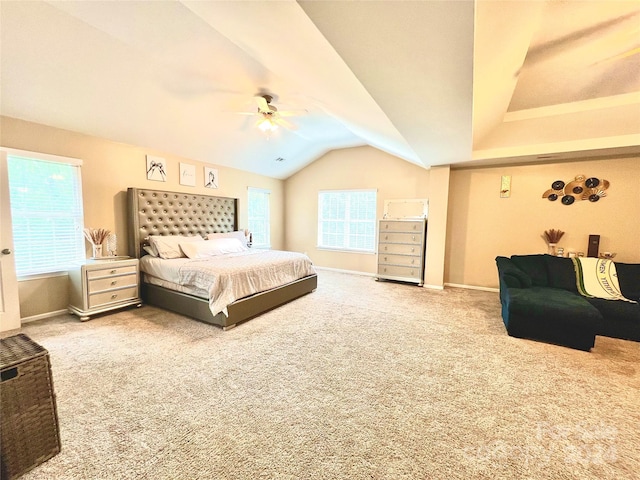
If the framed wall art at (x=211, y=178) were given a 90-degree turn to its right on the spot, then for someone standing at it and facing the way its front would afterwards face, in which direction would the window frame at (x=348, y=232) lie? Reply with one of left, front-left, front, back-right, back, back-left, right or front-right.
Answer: back-left

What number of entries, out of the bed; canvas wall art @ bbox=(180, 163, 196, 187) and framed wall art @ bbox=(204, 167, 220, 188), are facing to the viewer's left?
0

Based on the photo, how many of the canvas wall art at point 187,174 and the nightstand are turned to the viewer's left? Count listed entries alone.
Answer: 0

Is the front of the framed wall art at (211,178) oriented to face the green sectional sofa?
yes

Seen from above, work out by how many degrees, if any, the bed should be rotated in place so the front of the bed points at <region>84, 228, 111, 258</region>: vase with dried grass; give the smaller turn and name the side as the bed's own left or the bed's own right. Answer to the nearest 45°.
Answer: approximately 135° to the bed's own right

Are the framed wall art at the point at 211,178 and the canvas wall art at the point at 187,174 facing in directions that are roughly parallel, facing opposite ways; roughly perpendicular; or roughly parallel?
roughly parallel

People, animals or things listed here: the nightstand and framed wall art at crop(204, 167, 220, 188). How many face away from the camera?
0

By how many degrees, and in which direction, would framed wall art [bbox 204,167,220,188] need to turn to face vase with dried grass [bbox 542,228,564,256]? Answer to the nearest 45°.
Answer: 0° — it already faces it

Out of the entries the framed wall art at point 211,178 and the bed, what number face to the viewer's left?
0

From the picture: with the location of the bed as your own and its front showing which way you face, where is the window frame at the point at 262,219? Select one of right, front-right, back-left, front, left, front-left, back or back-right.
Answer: left

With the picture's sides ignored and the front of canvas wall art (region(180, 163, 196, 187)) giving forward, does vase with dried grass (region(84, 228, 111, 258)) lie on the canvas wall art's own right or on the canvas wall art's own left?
on the canvas wall art's own right

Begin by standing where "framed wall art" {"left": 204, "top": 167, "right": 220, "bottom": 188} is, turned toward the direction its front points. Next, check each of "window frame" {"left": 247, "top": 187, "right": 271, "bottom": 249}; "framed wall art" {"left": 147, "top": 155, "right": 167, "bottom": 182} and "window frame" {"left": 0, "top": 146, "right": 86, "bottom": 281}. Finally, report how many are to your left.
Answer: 1

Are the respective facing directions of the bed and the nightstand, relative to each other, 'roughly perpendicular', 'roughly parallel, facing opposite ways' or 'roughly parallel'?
roughly parallel

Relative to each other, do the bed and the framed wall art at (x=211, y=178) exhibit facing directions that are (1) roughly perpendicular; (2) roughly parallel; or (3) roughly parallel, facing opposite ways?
roughly parallel

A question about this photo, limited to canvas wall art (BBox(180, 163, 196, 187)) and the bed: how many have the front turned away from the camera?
0

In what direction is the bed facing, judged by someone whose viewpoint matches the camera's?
facing the viewer and to the right of the viewer
